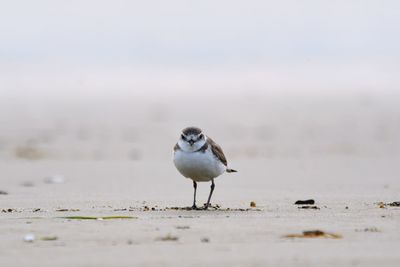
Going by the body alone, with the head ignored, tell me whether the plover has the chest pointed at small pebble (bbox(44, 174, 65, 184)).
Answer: no

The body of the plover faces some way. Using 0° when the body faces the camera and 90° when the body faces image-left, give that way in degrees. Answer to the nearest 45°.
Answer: approximately 45°

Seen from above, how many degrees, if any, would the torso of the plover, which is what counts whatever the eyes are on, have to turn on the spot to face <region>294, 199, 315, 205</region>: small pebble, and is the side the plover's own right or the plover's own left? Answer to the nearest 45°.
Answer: approximately 135° to the plover's own left

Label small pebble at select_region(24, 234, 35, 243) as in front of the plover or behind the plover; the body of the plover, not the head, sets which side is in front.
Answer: in front

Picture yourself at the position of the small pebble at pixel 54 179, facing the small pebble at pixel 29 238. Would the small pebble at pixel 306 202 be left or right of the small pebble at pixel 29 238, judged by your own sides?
left
